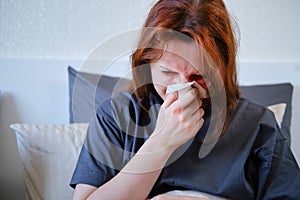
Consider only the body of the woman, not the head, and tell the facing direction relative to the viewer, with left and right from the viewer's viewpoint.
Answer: facing the viewer

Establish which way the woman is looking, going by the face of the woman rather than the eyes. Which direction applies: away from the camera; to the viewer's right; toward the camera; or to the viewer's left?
toward the camera

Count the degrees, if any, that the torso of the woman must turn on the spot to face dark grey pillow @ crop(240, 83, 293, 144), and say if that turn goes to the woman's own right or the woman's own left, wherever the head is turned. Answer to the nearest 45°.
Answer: approximately 135° to the woman's own left
